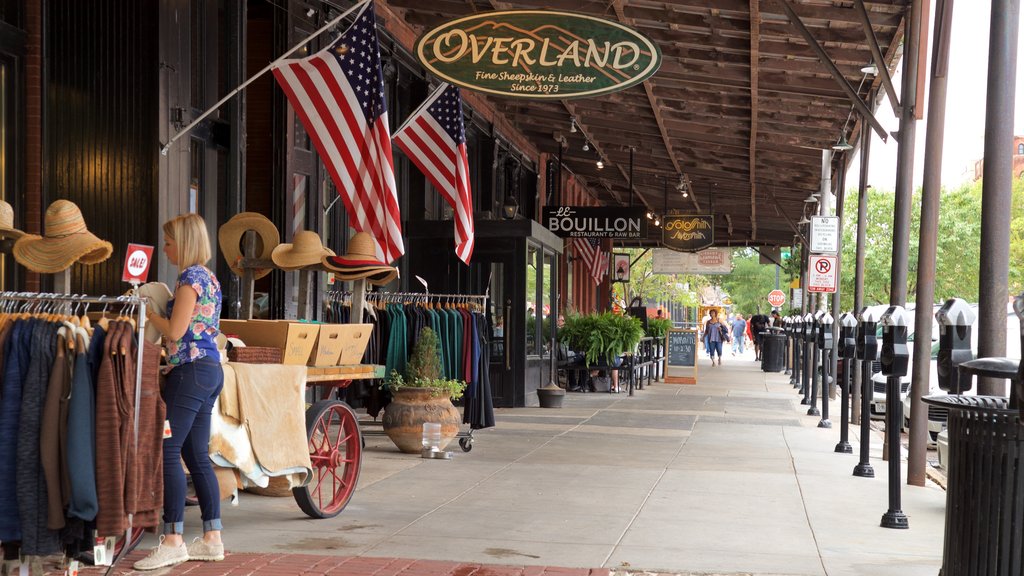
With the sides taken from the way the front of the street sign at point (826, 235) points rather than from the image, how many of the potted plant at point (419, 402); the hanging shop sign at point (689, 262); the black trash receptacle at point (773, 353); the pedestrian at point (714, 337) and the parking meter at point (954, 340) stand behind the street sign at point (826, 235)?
3

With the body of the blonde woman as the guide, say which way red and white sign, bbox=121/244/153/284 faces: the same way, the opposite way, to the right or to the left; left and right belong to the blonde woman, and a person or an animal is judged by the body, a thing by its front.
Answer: to the left

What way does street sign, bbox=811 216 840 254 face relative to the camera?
toward the camera

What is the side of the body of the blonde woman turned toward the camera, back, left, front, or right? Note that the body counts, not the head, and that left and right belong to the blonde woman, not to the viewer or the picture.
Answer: left

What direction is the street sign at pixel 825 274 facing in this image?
toward the camera

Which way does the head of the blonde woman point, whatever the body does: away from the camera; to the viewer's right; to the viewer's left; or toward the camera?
to the viewer's left

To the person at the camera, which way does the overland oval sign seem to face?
facing the viewer

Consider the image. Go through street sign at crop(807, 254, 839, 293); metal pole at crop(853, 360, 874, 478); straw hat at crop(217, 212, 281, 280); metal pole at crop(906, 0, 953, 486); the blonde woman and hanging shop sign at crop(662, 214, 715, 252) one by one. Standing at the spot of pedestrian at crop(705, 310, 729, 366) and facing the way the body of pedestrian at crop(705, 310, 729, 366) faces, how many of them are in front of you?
6

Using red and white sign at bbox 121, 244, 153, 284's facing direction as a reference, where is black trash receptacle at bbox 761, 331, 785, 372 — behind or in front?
behind

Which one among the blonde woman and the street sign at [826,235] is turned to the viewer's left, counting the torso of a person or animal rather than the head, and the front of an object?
the blonde woman

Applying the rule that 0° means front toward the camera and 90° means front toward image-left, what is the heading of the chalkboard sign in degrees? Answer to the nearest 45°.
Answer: approximately 0°

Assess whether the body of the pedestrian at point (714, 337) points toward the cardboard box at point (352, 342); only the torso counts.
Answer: yes

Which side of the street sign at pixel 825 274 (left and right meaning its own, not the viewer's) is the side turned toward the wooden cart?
front

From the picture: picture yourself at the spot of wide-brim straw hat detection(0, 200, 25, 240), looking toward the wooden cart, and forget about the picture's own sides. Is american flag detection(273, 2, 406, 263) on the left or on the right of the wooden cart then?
left

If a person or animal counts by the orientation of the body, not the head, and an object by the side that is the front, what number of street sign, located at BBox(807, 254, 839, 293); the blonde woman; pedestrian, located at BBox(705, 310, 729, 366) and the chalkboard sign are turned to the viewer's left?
1

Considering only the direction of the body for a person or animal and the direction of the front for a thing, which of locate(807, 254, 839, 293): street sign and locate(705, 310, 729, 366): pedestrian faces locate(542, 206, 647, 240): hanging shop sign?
the pedestrian

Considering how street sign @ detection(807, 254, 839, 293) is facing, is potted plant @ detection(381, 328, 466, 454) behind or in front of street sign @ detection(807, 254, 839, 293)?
in front
